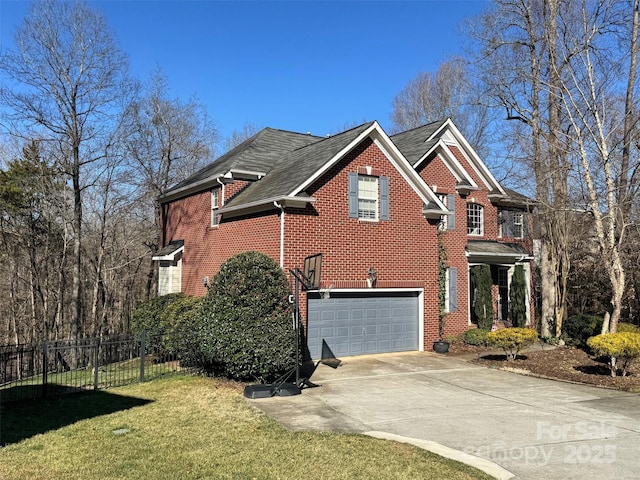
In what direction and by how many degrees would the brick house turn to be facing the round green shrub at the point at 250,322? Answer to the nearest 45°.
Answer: approximately 90° to its right

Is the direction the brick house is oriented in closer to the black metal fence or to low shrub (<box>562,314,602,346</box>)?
the low shrub

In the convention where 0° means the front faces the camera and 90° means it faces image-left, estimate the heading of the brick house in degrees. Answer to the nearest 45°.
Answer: approximately 315°

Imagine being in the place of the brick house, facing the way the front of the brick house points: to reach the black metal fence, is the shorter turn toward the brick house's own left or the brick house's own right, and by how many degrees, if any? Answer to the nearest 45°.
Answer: approximately 90° to the brick house's own right

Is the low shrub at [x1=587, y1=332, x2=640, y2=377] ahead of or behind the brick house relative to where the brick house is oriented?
ahead

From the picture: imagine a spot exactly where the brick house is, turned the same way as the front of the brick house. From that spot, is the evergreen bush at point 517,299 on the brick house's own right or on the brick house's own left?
on the brick house's own left
